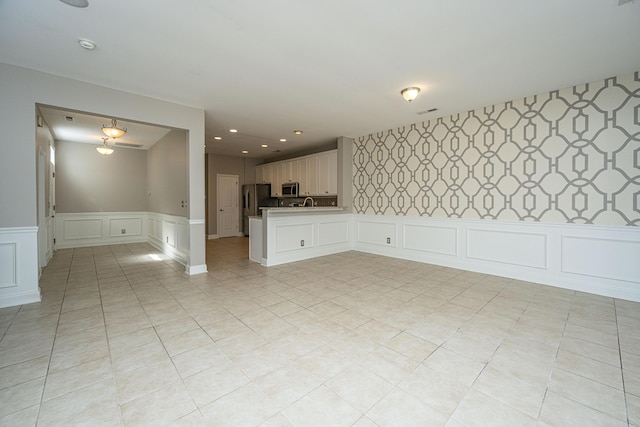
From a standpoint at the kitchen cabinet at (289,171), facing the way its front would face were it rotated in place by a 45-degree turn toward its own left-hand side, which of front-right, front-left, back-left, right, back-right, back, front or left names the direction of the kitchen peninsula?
front

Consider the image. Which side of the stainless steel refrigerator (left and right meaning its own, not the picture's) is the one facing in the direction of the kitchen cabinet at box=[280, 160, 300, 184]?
left

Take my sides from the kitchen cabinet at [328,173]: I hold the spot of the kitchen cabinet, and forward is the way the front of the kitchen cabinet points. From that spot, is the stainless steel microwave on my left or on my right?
on my right

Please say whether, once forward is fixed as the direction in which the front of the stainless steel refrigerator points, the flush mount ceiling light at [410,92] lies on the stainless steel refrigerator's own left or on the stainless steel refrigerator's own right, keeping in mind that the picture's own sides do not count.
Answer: on the stainless steel refrigerator's own left

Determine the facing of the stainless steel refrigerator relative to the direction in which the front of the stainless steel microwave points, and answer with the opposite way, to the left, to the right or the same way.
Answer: the same way

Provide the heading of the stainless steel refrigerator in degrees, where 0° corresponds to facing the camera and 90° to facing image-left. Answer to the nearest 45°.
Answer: approximately 45°

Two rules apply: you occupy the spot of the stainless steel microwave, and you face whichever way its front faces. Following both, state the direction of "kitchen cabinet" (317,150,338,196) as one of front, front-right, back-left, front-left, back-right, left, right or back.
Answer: left

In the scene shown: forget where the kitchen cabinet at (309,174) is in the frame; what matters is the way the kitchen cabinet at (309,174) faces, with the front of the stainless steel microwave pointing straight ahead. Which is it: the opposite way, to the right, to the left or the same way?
the same way

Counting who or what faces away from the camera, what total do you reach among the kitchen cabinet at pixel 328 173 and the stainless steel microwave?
0

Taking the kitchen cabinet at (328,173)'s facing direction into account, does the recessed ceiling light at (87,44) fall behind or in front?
in front

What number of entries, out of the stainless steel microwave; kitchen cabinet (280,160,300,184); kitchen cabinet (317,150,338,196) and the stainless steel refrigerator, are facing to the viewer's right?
0

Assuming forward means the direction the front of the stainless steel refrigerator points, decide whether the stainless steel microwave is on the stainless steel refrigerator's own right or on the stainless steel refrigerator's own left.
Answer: on the stainless steel refrigerator's own left

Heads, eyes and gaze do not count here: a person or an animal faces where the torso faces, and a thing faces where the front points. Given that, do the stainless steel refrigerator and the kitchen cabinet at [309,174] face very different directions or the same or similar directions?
same or similar directions

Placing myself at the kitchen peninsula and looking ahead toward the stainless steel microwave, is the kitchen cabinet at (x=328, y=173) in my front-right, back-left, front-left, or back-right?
front-right

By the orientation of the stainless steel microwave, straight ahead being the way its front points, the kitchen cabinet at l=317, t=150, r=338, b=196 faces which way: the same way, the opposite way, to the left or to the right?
the same way

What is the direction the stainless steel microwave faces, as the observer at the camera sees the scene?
facing the viewer and to the left of the viewer

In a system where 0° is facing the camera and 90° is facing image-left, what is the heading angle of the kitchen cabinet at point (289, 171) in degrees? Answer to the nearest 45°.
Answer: approximately 45°
